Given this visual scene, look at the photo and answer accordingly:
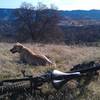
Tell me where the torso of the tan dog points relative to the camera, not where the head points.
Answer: to the viewer's left

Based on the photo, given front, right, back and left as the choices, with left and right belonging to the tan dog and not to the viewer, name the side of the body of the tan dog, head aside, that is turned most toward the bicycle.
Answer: left
